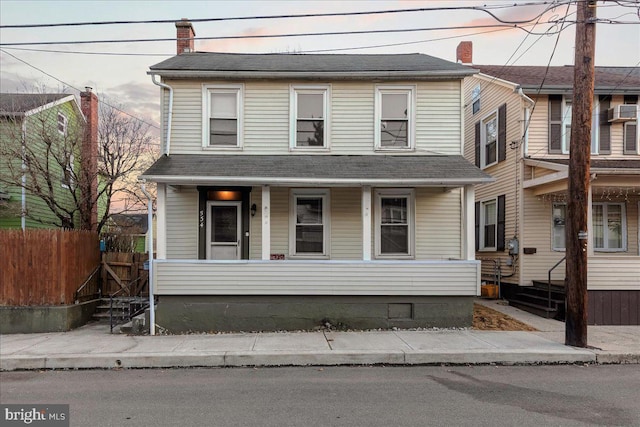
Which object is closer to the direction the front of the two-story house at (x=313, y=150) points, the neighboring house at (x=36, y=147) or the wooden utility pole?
the wooden utility pole

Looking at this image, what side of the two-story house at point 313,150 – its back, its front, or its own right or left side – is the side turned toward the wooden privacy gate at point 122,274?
right

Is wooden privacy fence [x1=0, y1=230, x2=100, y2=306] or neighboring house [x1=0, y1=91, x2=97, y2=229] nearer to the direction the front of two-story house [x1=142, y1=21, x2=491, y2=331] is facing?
the wooden privacy fence

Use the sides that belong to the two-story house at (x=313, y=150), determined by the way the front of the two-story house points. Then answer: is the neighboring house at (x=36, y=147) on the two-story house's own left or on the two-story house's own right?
on the two-story house's own right

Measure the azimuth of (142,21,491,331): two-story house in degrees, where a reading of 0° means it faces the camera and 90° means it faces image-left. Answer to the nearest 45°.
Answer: approximately 0°

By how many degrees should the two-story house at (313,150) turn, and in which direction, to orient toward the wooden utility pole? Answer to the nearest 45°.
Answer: approximately 45° to its left

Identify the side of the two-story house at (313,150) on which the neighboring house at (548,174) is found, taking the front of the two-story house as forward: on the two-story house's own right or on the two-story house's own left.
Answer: on the two-story house's own left

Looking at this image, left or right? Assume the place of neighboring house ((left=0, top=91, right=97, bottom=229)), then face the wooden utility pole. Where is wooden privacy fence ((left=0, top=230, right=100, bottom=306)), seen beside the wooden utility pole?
right
